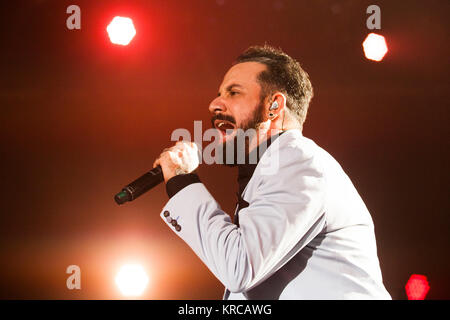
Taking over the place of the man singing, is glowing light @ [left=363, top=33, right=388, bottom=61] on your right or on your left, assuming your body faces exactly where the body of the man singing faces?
on your right

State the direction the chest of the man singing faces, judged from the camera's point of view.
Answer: to the viewer's left

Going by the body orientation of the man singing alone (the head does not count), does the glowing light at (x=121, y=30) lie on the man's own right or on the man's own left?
on the man's own right

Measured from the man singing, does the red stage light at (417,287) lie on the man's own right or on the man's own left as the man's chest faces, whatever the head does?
on the man's own right

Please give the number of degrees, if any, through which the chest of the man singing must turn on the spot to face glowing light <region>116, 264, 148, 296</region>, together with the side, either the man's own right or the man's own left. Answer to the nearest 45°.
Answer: approximately 45° to the man's own right

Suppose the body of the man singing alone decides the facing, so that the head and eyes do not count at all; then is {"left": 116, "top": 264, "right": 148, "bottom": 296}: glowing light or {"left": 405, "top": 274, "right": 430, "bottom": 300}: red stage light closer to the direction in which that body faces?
the glowing light
